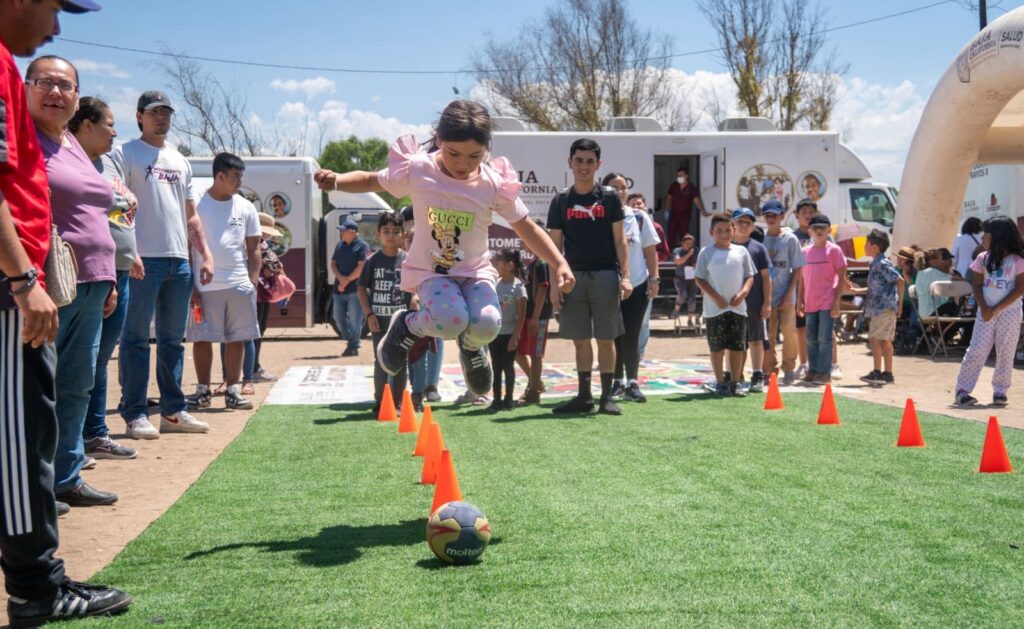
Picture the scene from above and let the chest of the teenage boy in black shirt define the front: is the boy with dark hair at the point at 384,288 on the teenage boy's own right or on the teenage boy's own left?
on the teenage boy's own right

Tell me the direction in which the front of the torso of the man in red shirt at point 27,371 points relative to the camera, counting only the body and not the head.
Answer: to the viewer's right

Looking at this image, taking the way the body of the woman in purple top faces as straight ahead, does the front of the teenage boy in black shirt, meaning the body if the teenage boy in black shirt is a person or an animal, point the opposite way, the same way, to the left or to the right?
to the right

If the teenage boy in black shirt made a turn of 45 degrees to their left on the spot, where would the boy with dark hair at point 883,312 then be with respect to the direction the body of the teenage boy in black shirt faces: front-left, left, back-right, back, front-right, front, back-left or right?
left

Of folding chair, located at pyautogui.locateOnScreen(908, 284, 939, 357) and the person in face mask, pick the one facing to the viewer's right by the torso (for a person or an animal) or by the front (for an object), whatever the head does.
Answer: the folding chair

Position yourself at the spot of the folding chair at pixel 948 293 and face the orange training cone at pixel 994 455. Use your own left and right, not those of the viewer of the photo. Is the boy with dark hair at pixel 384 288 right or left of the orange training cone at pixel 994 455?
right

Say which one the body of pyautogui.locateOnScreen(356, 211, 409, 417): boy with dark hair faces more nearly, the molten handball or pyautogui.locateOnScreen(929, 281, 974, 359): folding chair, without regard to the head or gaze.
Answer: the molten handball

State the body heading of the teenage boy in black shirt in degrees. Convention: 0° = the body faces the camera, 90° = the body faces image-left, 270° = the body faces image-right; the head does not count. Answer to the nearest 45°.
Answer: approximately 0°

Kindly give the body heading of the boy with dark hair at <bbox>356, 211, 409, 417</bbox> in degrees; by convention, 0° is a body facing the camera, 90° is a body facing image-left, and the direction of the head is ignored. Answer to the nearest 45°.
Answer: approximately 0°
